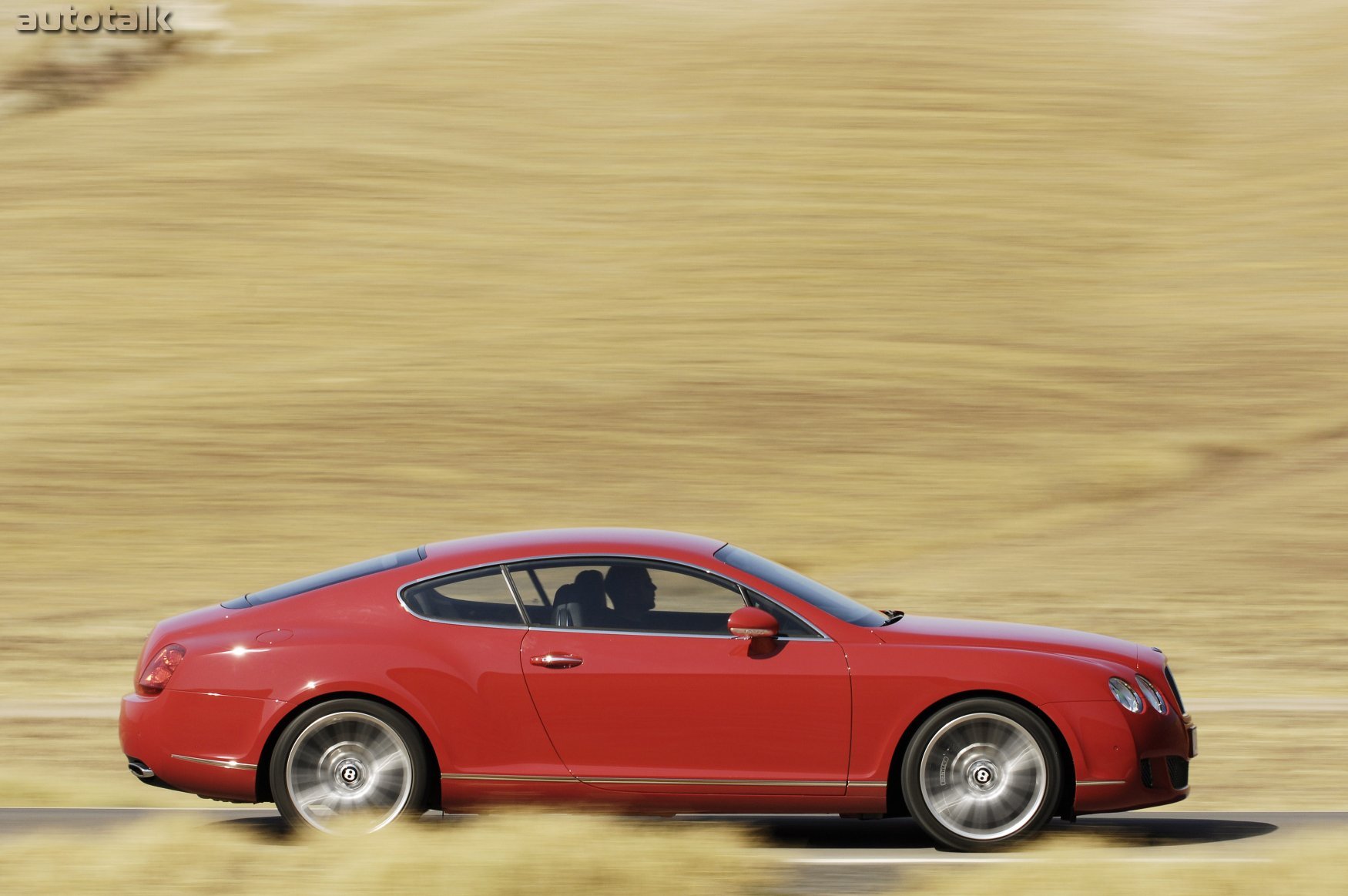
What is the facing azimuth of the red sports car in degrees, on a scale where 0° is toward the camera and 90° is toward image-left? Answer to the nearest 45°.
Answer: approximately 270°
